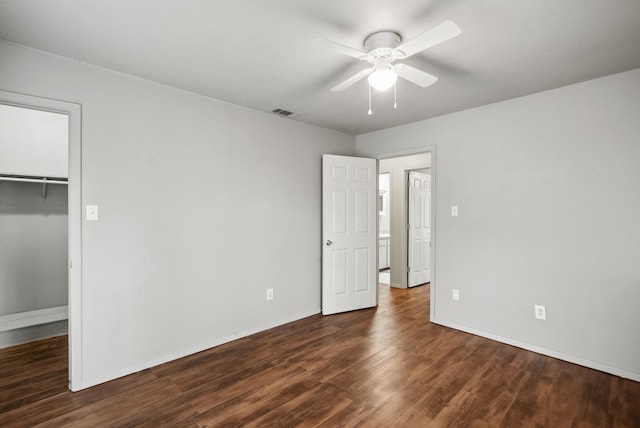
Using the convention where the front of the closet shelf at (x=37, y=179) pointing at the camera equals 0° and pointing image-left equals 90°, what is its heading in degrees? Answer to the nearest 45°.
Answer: approximately 0°

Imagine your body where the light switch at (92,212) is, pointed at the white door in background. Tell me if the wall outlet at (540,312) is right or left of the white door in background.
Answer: right

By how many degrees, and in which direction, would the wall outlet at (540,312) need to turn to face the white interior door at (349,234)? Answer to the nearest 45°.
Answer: approximately 90° to its right

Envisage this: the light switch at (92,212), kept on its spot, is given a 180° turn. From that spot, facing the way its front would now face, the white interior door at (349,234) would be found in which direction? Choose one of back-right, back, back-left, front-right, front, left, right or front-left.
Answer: right

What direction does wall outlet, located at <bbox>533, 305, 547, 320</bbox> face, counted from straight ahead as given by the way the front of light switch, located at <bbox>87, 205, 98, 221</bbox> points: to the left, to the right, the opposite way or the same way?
to the right

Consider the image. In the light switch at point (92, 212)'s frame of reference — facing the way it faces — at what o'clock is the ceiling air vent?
The ceiling air vent is roughly at 9 o'clock from the light switch.

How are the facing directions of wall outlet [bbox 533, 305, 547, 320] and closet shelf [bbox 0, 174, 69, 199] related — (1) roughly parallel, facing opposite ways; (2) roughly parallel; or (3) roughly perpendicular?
roughly perpendicular

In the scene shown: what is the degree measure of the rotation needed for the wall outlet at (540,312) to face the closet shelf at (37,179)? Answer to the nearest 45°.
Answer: approximately 45° to its right

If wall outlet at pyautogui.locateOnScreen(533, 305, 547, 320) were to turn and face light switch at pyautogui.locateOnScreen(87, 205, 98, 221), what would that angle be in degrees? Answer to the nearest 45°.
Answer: approximately 45° to its right
